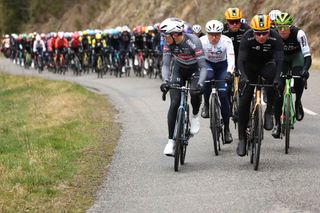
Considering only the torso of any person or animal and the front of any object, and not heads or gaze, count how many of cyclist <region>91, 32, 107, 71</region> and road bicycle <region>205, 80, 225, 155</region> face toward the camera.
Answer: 2

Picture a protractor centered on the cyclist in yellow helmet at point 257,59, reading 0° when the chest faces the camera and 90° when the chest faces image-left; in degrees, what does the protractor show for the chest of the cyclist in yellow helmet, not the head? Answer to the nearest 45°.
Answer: approximately 0°

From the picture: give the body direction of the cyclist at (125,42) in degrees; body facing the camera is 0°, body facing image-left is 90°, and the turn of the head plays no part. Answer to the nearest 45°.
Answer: approximately 0°

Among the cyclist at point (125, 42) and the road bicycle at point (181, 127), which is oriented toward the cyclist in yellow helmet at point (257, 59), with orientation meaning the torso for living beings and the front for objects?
the cyclist
